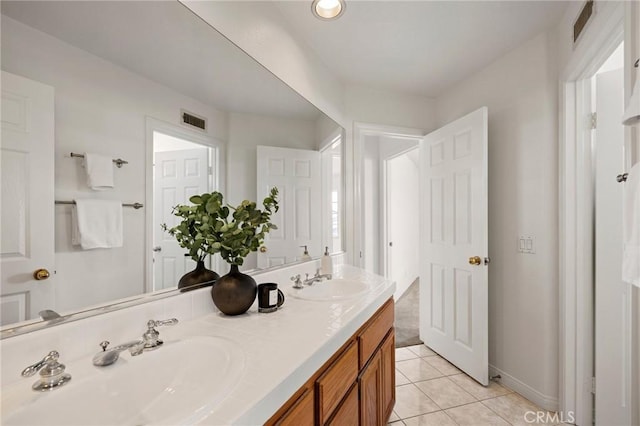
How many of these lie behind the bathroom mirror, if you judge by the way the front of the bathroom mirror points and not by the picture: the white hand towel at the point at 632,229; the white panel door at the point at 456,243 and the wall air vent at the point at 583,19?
0

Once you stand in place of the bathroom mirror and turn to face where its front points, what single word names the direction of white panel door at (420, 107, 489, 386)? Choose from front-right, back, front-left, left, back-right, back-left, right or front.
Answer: front-left

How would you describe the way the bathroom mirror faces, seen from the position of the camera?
facing the viewer and to the right of the viewer

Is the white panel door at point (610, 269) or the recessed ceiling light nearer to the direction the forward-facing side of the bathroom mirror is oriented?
the white panel door

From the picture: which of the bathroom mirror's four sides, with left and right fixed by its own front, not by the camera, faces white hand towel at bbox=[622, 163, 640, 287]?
front

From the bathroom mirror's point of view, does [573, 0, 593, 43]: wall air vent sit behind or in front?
in front

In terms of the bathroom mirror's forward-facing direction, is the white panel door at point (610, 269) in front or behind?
in front
